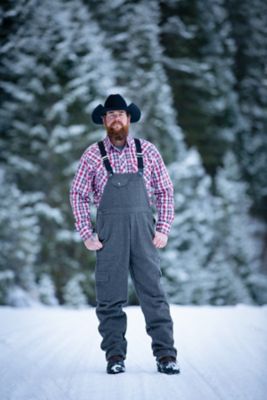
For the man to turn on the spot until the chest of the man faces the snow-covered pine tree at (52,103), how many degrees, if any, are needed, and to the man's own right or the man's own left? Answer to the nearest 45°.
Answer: approximately 180°

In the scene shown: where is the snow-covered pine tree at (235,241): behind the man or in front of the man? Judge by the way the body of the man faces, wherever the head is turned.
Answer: behind

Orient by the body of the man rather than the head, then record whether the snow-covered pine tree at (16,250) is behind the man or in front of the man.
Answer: behind

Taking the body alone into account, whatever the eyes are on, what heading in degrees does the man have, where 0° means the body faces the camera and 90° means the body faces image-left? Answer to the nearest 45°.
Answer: approximately 0°

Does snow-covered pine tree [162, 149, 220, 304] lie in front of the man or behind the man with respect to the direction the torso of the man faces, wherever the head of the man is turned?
behind

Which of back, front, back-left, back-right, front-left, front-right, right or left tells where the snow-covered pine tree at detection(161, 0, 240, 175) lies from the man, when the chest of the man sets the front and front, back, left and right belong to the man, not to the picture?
back

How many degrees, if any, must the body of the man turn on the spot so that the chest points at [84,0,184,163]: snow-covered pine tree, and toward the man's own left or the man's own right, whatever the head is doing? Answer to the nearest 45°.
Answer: approximately 180°
